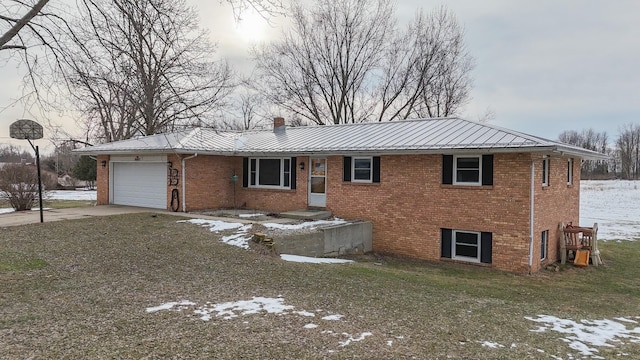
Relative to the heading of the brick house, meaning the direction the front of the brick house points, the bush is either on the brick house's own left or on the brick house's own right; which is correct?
on the brick house's own right

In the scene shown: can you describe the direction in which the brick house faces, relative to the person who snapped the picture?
facing the viewer and to the left of the viewer
